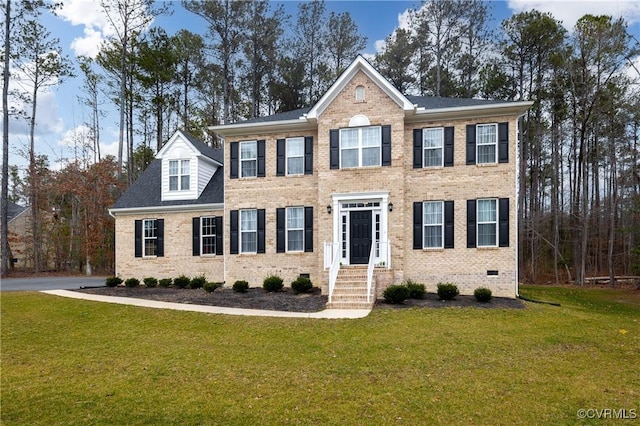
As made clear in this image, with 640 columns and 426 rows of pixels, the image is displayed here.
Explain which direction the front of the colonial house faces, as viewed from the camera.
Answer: facing the viewer

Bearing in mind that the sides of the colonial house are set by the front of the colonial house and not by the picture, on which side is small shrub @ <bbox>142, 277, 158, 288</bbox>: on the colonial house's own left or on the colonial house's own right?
on the colonial house's own right

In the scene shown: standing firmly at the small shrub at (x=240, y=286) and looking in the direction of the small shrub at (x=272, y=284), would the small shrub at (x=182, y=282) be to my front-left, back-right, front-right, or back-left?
back-left

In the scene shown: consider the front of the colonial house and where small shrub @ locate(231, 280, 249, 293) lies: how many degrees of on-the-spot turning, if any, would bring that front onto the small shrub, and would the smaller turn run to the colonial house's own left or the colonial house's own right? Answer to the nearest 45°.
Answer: approximately 90° to the colonial house's own right

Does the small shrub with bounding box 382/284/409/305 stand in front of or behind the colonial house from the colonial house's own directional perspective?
in front
